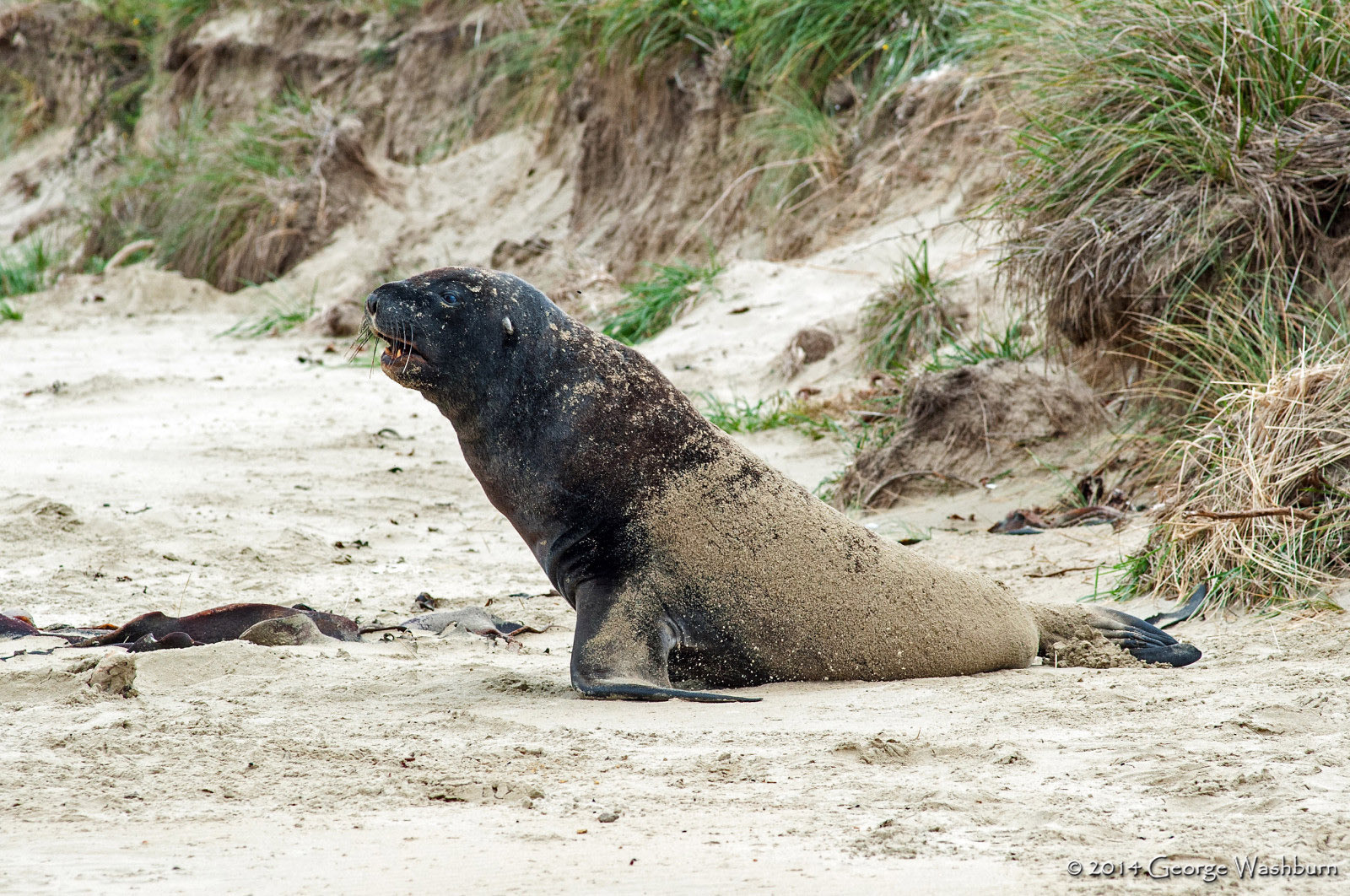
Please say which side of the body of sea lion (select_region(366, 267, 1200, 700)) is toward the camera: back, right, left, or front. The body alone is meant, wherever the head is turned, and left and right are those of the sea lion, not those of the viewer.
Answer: left

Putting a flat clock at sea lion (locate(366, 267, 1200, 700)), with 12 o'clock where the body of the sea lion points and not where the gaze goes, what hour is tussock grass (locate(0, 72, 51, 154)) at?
The tussock grass is roughly at 2 o'clock from the sea lion.

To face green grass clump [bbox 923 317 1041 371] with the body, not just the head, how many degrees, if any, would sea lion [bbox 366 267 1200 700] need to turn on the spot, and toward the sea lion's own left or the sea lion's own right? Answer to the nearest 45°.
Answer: approximately 90° to the sea lion's own right

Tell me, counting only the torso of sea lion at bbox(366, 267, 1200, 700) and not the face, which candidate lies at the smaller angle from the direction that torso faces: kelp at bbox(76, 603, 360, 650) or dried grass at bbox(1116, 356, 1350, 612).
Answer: the kelp

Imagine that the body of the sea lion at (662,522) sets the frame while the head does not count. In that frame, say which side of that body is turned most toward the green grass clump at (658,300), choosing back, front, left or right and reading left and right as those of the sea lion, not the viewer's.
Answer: right

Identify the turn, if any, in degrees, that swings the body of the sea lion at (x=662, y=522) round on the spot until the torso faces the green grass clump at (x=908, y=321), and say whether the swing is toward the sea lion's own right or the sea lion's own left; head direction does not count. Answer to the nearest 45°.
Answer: approximately 90° to the sea lion's own right

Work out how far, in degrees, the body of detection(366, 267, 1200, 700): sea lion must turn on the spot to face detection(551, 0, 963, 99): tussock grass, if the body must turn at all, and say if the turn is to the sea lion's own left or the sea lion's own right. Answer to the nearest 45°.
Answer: approximately 90° to the sea lion's own right
